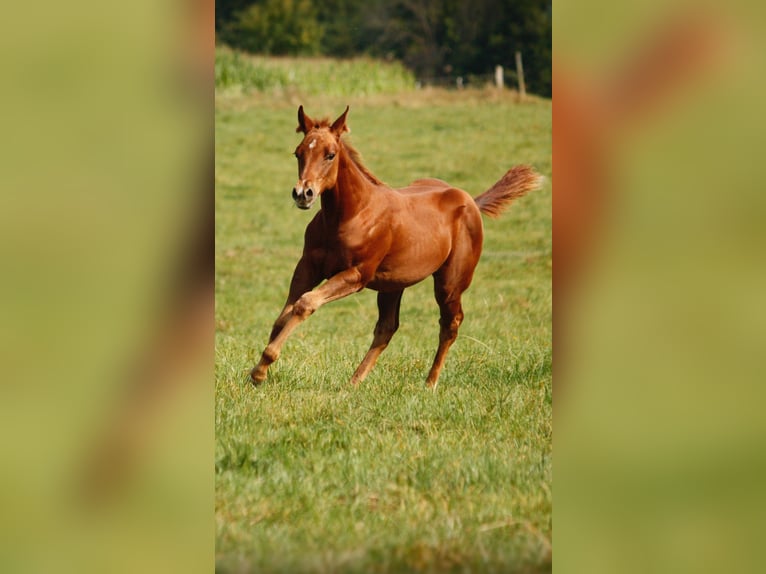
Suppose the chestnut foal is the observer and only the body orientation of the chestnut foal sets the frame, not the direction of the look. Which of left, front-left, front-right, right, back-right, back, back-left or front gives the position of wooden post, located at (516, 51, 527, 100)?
back-right

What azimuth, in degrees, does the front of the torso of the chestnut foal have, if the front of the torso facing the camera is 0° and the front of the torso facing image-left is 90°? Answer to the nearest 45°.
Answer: approximately 45°
